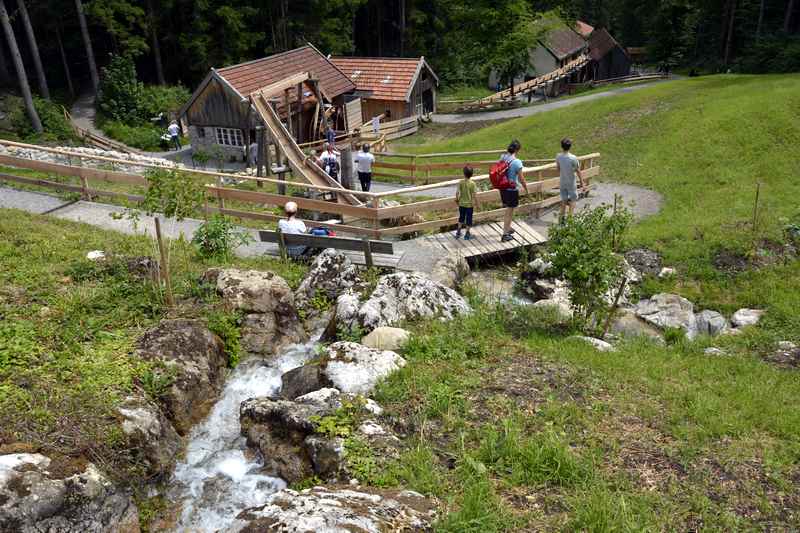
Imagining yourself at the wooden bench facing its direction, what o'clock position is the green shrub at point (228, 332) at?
The green shrub is roughly at 7 o'clock from the wooden bench.

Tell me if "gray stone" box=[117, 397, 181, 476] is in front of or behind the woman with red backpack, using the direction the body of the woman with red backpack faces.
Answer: behind

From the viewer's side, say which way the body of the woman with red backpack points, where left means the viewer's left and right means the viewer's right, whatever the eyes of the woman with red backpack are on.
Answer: facing away from the viewer and to the right of the viewer

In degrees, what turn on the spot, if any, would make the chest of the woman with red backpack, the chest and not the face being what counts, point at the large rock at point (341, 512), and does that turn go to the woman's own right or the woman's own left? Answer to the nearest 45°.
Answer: approximately 135° to the woman's own right

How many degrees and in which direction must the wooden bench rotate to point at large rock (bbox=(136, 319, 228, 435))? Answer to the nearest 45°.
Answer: approximately 135° to its left

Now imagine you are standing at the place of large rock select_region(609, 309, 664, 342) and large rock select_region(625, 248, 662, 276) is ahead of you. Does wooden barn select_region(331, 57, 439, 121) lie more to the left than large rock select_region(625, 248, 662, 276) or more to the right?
left

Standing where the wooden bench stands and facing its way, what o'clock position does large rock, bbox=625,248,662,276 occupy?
The large rock is roughly at 3 o'clock from the wooden bench.

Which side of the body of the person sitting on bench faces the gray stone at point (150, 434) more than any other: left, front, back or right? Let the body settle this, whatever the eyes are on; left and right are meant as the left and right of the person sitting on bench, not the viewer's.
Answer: back

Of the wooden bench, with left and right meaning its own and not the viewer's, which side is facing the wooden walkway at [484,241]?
right

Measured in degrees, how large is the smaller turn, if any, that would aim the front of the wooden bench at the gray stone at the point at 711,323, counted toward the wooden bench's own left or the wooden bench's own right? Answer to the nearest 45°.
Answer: approximately 90° to the wooden bench's own right

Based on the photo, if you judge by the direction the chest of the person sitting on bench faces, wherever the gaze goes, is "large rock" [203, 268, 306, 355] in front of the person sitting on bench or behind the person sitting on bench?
behind

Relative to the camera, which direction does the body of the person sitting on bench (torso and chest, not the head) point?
away from the camera

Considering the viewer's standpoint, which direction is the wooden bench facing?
facing away from the viewer

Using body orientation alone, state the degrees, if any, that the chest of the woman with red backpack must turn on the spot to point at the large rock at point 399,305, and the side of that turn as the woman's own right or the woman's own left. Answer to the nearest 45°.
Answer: approximately 180°
